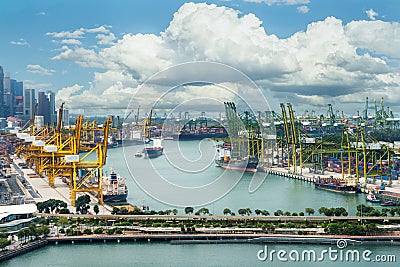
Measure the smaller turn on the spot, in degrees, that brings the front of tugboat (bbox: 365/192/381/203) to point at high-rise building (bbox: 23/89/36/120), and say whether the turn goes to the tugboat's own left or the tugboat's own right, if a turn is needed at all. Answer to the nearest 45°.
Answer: approximately 45° to the tugboat's own right

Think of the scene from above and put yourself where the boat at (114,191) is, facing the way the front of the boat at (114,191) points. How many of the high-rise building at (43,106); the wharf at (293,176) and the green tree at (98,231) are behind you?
1

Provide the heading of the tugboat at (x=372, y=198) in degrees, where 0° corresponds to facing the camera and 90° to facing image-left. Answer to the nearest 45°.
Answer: approximately 90°
